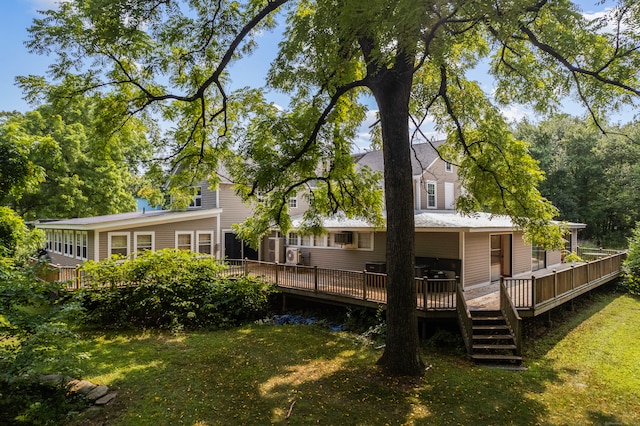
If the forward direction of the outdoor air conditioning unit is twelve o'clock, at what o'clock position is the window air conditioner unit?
The window air conditioner unit is roughly at 9 o'clock from the outdoor air conditioning unit.

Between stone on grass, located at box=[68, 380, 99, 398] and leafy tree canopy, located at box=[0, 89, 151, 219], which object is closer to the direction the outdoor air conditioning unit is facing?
the stone on grass

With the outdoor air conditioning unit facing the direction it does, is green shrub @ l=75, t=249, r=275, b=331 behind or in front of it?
in front

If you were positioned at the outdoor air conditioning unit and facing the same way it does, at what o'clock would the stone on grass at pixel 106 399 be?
The stone on grass is roughly at 11 o'clock from the outdoor air conditioning unit.

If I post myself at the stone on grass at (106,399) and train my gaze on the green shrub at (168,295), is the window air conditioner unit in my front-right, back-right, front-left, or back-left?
front-right

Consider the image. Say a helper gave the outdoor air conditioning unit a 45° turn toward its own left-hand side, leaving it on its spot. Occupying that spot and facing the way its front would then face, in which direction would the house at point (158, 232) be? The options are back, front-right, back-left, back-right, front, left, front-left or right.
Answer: right

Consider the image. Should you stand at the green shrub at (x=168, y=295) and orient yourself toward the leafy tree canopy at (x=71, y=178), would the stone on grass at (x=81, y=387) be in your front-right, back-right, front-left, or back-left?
back-left

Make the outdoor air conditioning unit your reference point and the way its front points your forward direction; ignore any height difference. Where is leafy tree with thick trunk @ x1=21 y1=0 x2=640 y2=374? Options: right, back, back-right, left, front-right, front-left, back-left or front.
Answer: front-left

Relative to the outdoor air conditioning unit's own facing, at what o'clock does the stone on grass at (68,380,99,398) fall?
The stone on grass is roughly at 11 o'clock from the outdoor air conditioning unit.

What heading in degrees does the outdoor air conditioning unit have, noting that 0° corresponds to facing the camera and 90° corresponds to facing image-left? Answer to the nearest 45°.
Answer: approximately 45°

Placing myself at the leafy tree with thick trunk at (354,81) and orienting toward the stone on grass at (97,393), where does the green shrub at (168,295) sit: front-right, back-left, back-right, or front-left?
front-right

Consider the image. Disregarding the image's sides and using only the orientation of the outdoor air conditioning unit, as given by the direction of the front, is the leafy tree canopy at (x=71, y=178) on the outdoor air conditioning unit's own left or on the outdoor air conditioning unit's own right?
on the outdoor air conditioning unit's own right
